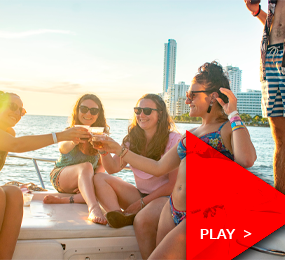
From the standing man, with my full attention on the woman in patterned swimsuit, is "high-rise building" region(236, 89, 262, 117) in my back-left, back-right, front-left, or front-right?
back-right

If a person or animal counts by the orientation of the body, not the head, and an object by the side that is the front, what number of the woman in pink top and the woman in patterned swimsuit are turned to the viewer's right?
0

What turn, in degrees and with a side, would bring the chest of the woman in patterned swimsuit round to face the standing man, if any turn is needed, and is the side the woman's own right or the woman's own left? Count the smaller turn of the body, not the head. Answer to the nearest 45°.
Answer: approximately 180°

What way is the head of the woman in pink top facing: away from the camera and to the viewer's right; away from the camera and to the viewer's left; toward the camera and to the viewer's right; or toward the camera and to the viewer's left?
toward the camera and to the viewer's left

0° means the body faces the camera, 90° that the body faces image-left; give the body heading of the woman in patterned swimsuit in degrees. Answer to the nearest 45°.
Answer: approximately 45°

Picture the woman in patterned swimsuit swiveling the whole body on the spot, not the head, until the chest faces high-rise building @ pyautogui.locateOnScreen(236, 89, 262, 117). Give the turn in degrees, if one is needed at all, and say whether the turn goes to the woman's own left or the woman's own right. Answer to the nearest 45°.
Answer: approximately 135° to the woman's own right

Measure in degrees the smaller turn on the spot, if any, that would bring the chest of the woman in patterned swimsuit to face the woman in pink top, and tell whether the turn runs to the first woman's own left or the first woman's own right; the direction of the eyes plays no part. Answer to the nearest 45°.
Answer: approximately 90° to the first woman's own right

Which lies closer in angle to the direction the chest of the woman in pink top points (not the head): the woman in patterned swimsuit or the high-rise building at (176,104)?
the woman in patterned swimsuit

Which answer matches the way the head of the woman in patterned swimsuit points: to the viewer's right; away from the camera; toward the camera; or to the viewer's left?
to the viewer's left

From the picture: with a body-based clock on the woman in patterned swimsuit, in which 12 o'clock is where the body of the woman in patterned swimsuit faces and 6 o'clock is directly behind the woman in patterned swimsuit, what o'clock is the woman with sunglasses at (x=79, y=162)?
The woman with sunglasses is roughly at 3 o'clock from the woman in patterned swimsuit.
